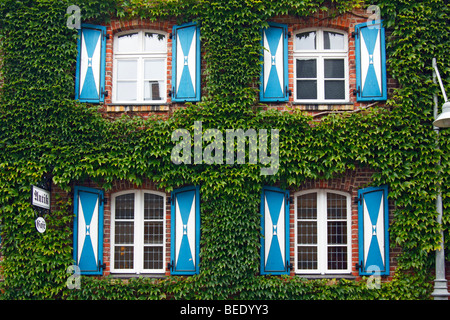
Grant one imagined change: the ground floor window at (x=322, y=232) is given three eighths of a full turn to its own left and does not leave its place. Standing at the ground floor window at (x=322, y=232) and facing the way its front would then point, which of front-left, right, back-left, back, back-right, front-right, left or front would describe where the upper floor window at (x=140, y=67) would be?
back-left

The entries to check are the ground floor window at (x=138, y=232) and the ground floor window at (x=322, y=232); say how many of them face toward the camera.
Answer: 2

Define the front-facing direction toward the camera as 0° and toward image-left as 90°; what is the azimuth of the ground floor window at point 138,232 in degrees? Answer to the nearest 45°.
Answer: approximately 0°

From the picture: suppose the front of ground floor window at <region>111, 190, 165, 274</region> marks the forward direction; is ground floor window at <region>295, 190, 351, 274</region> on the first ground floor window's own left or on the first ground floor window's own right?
on the first ground floor window's own left

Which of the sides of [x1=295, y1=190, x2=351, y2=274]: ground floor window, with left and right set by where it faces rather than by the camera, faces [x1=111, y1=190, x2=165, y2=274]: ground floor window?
right
